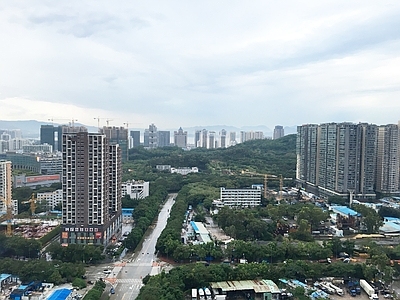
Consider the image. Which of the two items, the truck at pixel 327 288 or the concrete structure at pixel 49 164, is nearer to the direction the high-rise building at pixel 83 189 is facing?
the truck

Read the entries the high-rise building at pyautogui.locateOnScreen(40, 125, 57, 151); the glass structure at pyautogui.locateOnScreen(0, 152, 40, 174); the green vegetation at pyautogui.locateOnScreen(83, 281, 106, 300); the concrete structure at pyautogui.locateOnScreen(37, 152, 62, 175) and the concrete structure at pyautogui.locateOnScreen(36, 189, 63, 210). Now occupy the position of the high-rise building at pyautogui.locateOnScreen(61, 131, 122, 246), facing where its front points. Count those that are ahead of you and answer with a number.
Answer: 1

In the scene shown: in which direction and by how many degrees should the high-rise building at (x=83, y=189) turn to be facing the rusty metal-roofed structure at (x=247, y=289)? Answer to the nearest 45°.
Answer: approximately 45° to its left

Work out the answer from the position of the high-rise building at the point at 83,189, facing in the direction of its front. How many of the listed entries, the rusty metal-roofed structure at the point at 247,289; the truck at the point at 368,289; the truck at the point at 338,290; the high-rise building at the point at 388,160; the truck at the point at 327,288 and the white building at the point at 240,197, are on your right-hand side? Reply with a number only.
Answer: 0

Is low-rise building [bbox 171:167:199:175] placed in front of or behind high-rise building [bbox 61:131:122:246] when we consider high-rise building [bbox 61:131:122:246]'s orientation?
behind

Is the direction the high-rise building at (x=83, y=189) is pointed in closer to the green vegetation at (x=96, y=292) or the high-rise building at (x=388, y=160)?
the green vegetation

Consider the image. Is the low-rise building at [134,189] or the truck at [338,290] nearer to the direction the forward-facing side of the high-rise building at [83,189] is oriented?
the truck

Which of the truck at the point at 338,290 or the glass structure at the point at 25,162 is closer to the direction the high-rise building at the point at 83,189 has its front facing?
the truck

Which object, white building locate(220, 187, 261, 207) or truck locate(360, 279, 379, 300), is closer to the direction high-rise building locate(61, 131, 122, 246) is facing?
the truck

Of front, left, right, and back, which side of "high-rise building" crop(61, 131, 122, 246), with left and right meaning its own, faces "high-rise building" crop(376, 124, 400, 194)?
left

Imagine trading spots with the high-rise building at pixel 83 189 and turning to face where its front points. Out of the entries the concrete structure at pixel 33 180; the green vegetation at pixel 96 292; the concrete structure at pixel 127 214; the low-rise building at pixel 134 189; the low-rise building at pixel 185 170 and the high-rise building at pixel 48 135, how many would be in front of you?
1

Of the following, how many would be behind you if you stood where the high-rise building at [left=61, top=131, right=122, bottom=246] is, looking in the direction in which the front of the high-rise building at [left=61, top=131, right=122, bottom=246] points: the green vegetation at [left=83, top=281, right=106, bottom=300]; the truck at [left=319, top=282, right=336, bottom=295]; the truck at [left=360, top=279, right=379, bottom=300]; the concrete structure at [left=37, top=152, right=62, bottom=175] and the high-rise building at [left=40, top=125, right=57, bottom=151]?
2

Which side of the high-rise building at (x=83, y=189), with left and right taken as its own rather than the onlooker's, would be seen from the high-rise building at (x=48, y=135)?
back

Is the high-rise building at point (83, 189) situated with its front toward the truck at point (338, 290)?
no

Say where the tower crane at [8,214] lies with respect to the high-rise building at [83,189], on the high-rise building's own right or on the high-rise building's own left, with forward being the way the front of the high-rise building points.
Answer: on the high-rise building's own right

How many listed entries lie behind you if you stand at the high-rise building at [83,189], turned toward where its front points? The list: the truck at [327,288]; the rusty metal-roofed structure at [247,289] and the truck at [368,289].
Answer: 0

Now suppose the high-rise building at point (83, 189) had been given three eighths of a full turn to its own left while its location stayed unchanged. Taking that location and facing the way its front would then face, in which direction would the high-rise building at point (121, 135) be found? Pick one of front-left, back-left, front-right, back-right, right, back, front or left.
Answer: front-left

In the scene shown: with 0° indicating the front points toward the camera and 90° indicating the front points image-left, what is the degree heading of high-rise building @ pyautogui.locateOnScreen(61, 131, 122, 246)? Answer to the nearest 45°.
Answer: approximately 0°

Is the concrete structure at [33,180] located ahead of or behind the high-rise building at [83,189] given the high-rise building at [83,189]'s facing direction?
behind
